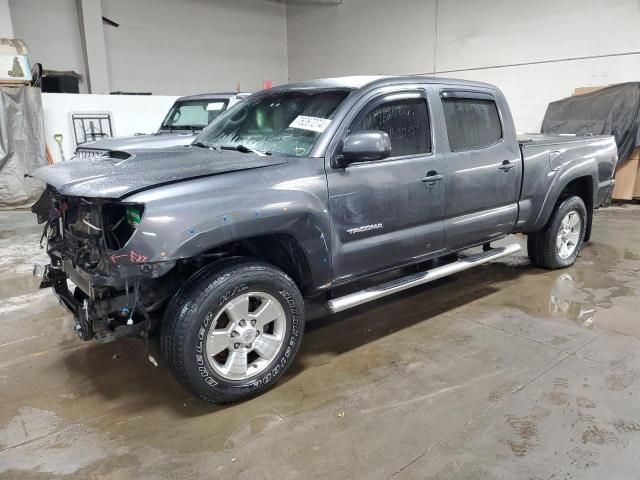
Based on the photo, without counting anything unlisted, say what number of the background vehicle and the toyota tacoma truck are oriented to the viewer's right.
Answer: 0

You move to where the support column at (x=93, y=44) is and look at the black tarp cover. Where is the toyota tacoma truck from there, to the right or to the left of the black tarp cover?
right

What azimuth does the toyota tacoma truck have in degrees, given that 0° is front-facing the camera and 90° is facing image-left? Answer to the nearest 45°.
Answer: approximately 45°

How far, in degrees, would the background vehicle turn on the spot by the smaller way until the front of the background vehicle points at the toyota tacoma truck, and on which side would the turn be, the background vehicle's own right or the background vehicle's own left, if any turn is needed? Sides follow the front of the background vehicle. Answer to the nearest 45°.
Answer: approximately 45° to the background vehicle's own left

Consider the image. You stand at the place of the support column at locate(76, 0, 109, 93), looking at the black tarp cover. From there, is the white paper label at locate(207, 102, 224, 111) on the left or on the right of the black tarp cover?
right

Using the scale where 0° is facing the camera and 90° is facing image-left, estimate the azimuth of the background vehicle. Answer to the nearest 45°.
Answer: approximately 45°

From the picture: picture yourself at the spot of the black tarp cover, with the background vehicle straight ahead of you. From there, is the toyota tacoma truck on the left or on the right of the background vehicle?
left
